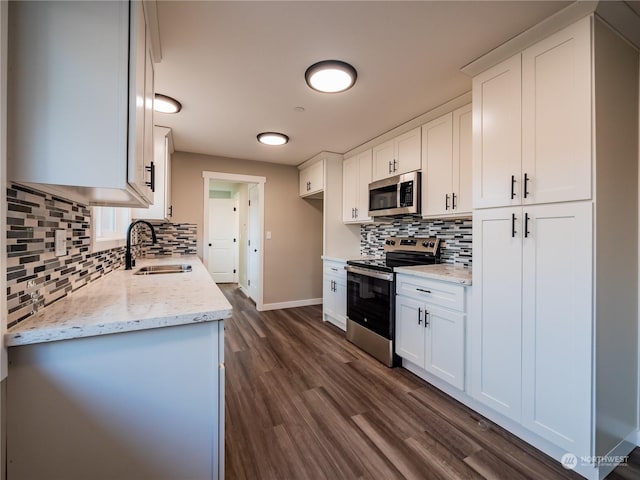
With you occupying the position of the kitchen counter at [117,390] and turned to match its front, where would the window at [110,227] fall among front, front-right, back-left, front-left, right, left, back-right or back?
left

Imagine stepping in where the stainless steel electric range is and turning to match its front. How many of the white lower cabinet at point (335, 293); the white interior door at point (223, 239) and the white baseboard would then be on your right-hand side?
3

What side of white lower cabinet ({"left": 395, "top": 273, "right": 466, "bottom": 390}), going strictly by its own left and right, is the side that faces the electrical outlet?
front

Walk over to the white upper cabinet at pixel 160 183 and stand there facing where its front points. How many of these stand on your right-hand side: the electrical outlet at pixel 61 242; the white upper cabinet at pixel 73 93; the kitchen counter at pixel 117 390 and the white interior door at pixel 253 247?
3

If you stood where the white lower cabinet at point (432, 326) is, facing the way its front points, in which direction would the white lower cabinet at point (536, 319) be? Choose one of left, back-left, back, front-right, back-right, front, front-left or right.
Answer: left

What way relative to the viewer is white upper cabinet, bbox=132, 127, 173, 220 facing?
to the viewer's right

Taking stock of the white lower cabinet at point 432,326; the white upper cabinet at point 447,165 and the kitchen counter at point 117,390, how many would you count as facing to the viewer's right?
1

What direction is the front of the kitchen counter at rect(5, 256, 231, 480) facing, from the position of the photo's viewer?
facing to the right of the viewer
